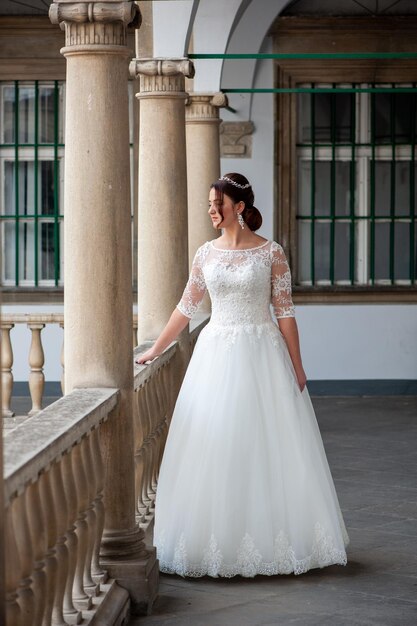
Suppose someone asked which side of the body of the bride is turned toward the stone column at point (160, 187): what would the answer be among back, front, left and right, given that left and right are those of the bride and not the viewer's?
back

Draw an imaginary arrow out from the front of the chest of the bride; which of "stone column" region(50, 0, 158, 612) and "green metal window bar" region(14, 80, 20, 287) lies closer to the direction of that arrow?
the stone column

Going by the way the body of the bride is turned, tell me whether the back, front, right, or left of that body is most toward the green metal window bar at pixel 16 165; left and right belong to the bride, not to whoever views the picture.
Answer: back

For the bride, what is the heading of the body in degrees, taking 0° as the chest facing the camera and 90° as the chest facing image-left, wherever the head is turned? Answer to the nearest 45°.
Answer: approximately 0°

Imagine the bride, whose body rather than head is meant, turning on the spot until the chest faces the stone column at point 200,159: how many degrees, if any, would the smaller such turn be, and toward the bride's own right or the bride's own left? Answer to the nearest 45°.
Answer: approximately 180°

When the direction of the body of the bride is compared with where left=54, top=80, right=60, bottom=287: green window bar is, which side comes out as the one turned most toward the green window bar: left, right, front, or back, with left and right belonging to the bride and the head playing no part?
back

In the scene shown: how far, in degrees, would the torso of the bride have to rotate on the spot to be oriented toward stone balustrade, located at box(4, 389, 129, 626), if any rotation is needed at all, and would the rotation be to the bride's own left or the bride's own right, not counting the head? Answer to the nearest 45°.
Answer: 0° — they already face it

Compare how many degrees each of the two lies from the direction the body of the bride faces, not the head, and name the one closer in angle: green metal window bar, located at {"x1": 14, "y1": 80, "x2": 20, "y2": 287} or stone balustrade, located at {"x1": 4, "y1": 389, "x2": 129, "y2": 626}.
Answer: the stone balustrade
